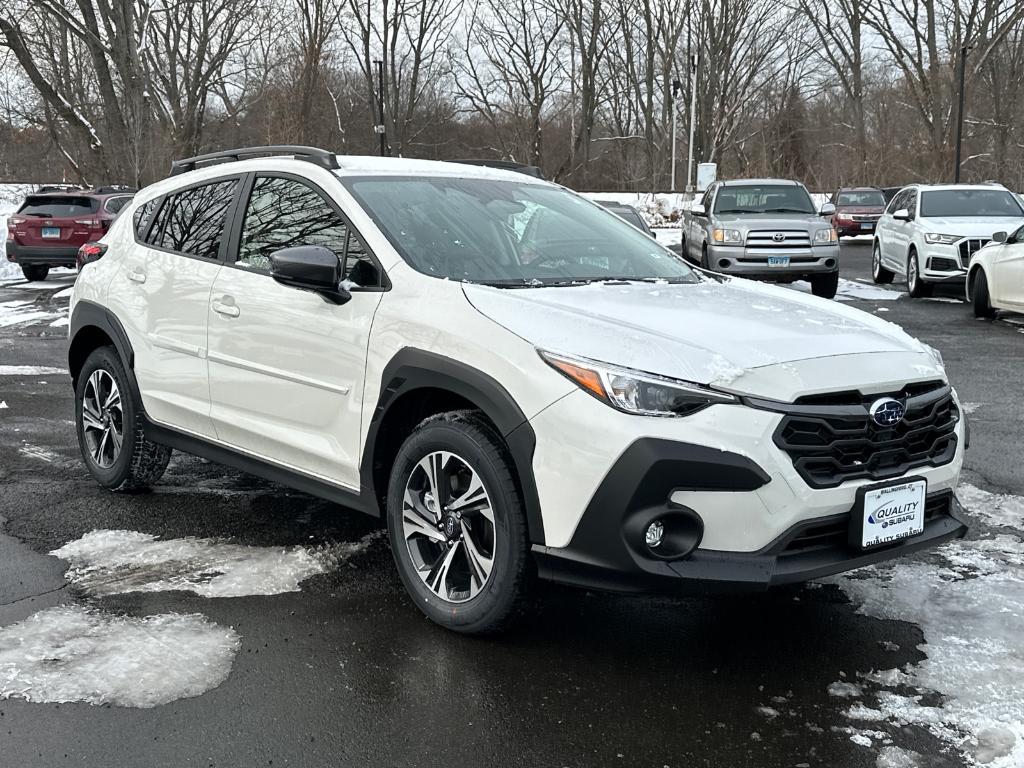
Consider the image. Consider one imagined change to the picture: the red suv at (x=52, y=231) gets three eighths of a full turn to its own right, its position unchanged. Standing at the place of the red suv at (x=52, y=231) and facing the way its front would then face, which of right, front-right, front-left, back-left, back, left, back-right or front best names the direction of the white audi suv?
front-left

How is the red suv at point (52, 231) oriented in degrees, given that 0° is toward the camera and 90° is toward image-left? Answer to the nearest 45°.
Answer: approximately 225°

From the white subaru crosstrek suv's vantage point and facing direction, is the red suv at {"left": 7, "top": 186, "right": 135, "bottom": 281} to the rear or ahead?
to the rear

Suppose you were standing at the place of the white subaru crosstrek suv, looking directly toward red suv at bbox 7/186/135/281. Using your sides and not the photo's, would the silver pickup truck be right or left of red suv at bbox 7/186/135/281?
right

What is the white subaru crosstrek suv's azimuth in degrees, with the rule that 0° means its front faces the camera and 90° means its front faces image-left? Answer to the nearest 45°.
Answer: approximately 315°

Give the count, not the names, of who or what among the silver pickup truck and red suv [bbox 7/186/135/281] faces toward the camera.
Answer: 1

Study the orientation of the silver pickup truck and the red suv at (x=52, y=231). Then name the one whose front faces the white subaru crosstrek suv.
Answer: the silver pickup truck

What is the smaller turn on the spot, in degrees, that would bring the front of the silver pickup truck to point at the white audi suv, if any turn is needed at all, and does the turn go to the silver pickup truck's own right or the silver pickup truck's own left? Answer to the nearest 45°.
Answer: approximately 135° to the silver pickup truck's own left

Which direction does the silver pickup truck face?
toward the camera

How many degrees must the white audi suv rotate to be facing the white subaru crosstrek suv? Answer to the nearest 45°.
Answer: approximately 45° to its right
